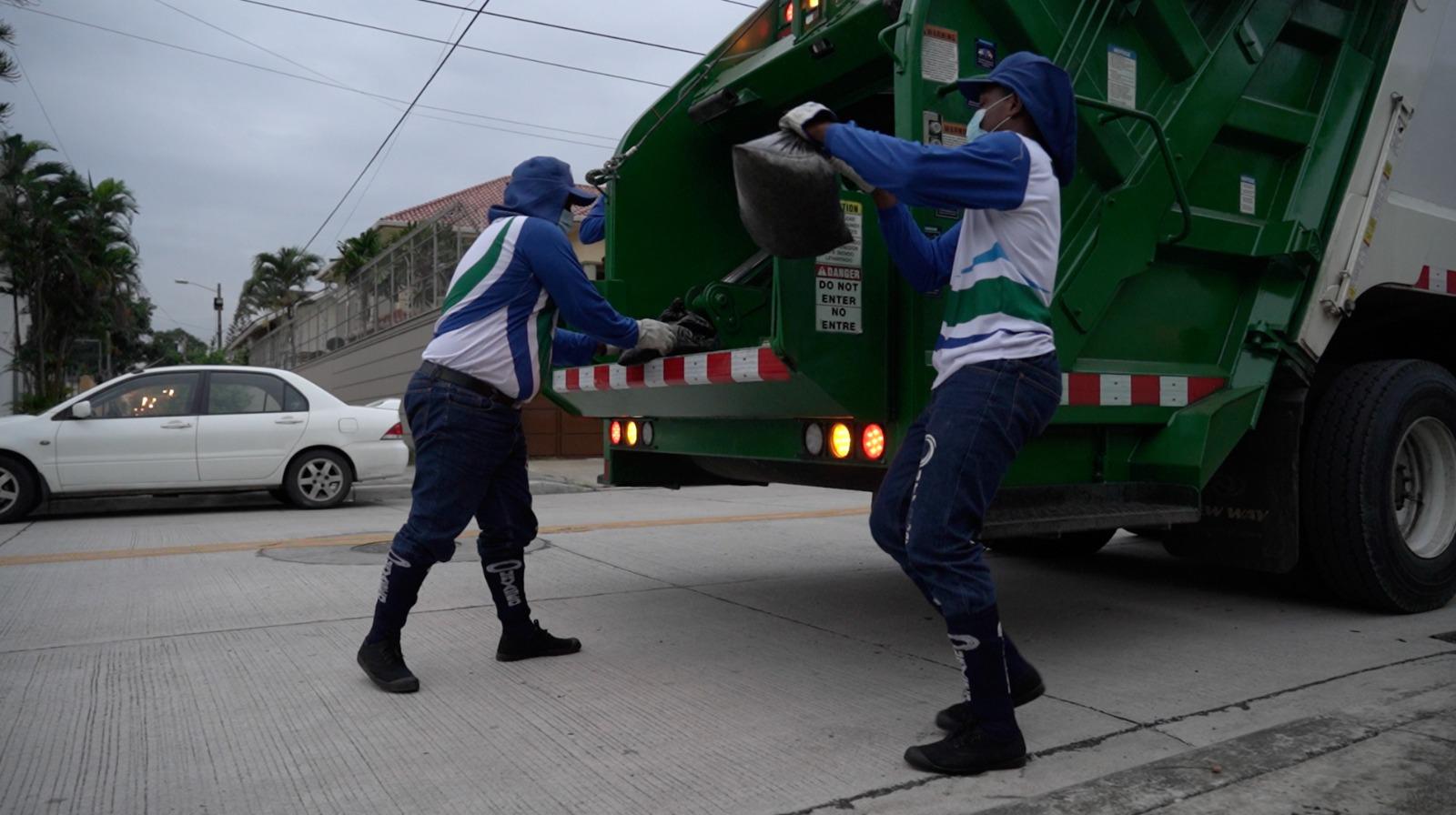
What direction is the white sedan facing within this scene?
to the viewer's left

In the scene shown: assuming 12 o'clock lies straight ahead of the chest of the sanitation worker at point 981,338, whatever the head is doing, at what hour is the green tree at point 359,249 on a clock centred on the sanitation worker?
The green tree is roughly at 2 o'clock from the sanitation worker.

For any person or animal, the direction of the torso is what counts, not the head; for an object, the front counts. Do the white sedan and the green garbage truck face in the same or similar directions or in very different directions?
very different directions

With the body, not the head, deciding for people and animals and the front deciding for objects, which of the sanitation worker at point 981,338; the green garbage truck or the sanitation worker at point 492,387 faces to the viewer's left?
the sanitation worker at point 981,338

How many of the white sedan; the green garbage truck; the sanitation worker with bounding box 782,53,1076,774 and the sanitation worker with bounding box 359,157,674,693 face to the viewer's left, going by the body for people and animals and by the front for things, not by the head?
2

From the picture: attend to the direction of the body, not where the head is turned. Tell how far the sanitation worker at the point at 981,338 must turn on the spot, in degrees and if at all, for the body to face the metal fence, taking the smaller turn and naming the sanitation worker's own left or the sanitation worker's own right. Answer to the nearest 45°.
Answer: approximately 45° to the sanitation worker's own right

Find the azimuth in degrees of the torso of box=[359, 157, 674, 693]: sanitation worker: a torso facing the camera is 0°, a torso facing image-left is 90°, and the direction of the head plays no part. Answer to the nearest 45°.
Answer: approximately 270°

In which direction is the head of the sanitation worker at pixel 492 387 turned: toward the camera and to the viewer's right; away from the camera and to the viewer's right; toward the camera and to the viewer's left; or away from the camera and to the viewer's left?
away from the camera and to the viewer's right

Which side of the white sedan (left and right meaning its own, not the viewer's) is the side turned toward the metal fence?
right

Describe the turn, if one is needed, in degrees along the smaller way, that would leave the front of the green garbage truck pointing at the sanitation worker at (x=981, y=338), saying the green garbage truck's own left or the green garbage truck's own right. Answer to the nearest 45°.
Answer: approximately 135° to the green garbage truck's own right

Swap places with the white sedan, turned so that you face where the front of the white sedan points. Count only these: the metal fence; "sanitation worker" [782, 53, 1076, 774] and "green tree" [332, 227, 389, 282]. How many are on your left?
1

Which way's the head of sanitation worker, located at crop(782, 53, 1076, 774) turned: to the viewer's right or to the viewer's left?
to the viewer's left

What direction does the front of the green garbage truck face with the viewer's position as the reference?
facing away from the viewer and to the right of the viewer

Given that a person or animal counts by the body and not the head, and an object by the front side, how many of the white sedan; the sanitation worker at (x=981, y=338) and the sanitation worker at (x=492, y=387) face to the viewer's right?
1

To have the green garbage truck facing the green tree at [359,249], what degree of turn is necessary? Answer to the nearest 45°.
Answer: approximately 90° to its left

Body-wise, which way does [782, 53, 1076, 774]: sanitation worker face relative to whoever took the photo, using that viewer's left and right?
facing to the left of the viewer
